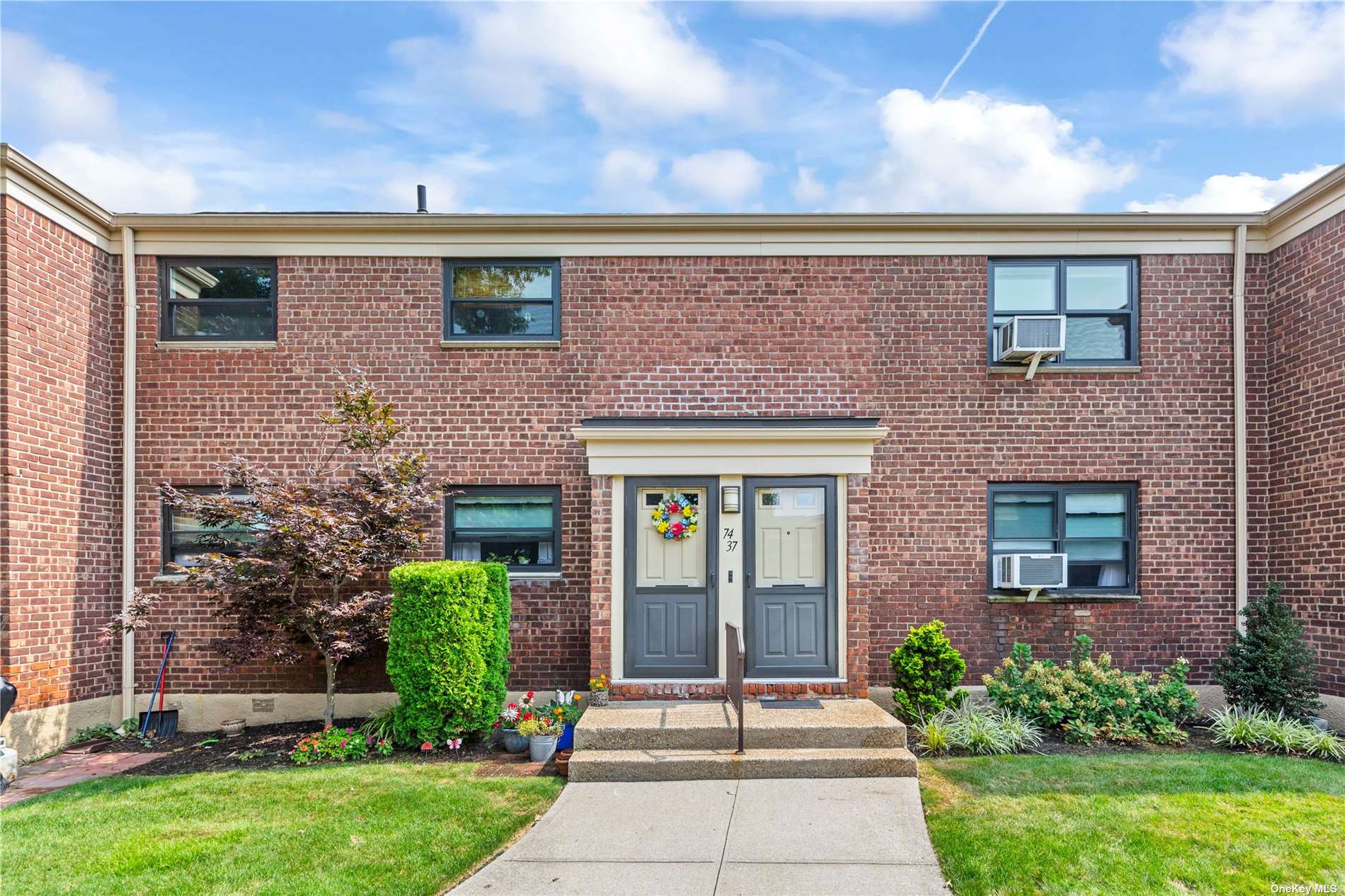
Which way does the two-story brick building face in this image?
toward the camera

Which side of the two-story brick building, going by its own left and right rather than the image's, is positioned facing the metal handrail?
front

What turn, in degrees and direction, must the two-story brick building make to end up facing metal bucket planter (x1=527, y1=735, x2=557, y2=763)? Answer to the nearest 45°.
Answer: approximately 45° to its right
